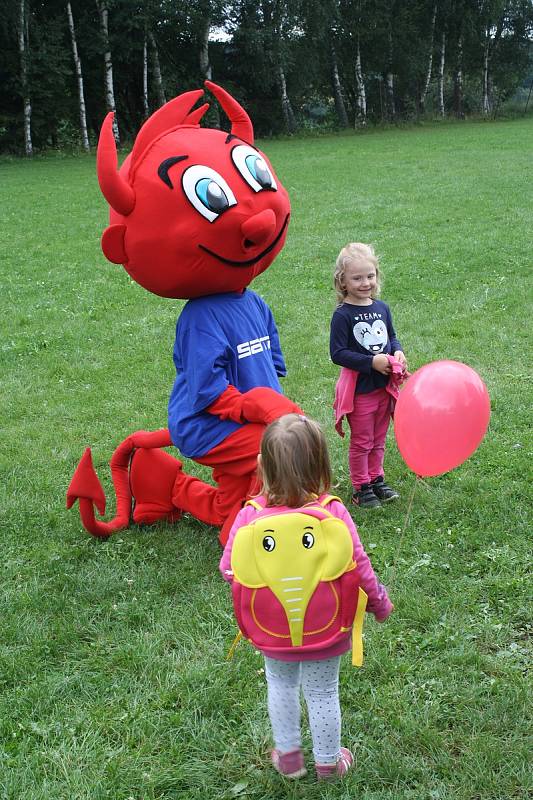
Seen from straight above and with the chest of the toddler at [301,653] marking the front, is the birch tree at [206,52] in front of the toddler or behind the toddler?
in front

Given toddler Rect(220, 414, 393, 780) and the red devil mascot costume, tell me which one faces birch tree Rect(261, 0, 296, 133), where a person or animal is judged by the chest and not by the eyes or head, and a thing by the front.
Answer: the toddler

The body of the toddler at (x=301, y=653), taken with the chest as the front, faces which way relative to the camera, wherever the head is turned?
away from the camera

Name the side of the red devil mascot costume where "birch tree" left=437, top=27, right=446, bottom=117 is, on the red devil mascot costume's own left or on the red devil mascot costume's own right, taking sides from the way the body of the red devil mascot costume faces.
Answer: on the red devil mascot costume's own left

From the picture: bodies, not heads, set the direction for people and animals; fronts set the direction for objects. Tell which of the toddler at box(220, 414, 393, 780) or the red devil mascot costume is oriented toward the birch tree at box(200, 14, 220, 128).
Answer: the toddler

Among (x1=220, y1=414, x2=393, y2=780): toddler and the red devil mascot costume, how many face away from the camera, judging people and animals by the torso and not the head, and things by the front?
1

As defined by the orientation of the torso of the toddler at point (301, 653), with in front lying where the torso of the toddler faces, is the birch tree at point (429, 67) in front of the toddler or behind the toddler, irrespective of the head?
in front

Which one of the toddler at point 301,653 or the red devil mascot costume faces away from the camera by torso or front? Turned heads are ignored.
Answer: the toddler

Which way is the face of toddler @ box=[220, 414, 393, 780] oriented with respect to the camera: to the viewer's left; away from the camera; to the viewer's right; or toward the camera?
away from the camera

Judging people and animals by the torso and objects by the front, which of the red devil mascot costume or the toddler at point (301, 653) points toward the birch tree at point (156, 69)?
the toddler

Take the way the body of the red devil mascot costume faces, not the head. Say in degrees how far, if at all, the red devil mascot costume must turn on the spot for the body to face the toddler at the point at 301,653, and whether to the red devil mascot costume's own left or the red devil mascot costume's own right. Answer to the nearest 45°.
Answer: approximately 45° to the red devil mascot costume's own right

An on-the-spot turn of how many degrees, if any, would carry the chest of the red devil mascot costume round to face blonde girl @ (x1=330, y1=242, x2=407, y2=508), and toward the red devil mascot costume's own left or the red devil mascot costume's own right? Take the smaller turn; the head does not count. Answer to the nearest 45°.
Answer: approximately 90° to the red devil mascot costume's own left

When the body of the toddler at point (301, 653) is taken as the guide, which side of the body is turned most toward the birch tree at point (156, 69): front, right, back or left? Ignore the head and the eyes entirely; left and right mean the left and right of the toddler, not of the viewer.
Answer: front

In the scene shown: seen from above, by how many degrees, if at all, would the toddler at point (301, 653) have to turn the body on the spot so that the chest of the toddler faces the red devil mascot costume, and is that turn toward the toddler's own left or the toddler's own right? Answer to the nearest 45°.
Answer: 0° — they already face them
